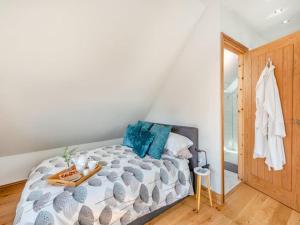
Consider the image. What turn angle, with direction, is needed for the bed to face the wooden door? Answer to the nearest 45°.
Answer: approximately 135° to its left

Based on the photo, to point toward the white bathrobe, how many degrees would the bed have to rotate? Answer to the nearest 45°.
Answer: approximately 135° to its left

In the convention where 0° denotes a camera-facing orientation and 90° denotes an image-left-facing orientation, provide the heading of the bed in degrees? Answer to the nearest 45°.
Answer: approximately 45°
